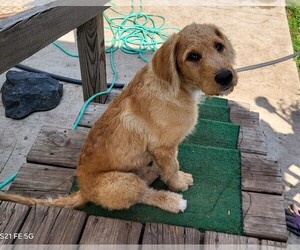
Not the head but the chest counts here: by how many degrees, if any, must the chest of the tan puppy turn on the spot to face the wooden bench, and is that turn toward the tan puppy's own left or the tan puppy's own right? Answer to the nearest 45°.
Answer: approximately 135° to the tan puppy's own left

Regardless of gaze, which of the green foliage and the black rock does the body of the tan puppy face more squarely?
the green foliage

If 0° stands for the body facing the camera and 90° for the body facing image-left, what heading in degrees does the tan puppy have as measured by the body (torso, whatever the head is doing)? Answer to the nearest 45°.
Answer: approximately 270°

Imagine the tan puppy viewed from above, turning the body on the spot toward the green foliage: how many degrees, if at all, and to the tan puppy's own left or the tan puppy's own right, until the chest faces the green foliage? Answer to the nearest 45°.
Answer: approximately 45° to the tan puppy's own left
